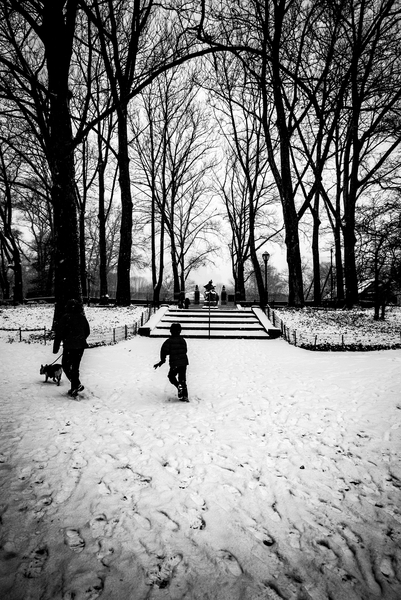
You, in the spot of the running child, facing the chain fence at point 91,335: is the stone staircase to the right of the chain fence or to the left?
right

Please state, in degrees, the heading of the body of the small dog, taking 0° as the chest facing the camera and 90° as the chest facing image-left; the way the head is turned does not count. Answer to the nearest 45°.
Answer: approximately 90°

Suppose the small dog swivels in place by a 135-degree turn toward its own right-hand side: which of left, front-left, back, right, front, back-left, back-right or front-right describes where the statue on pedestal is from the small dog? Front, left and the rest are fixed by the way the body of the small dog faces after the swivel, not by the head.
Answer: front

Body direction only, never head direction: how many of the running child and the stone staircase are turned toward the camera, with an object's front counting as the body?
1

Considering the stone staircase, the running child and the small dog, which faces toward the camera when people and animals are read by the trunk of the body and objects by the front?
the stone staircase

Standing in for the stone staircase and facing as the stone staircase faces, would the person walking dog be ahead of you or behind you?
ahead

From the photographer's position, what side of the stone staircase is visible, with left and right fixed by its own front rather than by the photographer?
front

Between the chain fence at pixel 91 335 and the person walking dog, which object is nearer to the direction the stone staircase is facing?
the person walking dog

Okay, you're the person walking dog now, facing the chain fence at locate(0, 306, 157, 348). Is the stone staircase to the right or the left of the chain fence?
right

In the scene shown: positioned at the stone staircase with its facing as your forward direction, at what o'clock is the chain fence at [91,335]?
The chain fence is roughly at 2 o'clock from the stone staircase.

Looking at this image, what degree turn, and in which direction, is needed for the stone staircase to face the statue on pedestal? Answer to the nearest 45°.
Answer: approximately 180°

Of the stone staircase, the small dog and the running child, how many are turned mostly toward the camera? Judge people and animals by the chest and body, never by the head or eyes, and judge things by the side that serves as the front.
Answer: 1

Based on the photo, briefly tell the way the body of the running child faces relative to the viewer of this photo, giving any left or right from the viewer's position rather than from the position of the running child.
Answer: facing away from the viewer and to the left of the viewer

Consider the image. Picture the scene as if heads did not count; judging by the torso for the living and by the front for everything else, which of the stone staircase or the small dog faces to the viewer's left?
the small dog

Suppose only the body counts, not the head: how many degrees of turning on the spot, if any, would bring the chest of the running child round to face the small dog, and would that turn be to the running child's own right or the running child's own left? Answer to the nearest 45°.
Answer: approximately 45° to the running child's own left

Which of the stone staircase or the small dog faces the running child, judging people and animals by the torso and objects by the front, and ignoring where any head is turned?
the stone staircase
